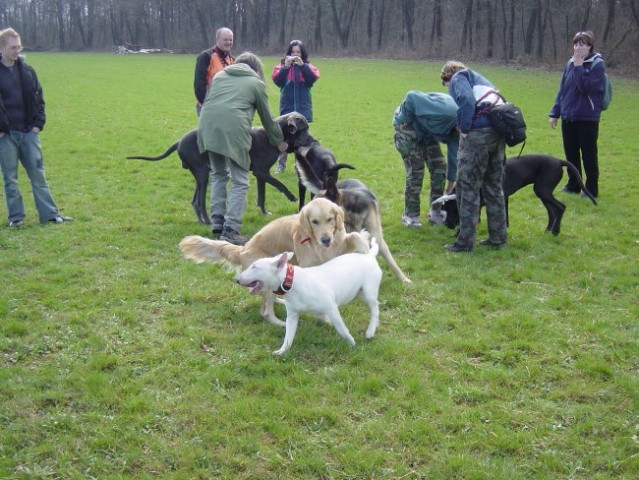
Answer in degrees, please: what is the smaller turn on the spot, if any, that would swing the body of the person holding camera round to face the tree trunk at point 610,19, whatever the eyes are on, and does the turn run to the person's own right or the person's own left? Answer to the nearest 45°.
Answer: approximately 135° to the person's own left

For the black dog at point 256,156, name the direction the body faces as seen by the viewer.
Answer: to the viewer's right

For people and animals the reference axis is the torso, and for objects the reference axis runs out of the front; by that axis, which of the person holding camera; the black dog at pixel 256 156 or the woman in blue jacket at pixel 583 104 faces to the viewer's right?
the black dog

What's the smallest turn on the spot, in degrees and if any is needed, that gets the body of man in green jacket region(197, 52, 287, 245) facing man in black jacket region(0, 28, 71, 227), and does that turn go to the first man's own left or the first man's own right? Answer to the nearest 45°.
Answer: approximately 135° to the first man's own left

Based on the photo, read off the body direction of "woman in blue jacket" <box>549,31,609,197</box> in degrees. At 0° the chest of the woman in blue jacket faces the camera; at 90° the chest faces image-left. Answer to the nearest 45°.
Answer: approximately 45°

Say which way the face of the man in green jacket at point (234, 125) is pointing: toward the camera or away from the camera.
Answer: away from the camera

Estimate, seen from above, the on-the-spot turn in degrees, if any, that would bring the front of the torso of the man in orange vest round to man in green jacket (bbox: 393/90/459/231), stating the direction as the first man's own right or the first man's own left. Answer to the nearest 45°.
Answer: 0° — they already face them

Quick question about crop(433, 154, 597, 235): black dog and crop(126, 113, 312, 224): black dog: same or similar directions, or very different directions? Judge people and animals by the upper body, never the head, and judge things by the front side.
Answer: very different directions

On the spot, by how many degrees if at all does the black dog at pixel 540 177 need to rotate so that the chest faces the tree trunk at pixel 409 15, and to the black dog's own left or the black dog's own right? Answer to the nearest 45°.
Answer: approximately 90° to the black dog's own right

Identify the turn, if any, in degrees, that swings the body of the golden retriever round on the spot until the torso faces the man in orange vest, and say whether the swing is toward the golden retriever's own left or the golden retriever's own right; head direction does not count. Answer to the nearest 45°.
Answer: approximately 135° to the golden retriever's own left

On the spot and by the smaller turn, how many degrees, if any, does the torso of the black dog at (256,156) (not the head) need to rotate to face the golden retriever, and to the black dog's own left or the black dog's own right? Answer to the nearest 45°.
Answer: approximately 90° to the black dog's own right

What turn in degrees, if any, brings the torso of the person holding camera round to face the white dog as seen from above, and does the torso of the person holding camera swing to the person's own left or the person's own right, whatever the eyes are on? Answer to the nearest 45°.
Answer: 0° — they already face it
